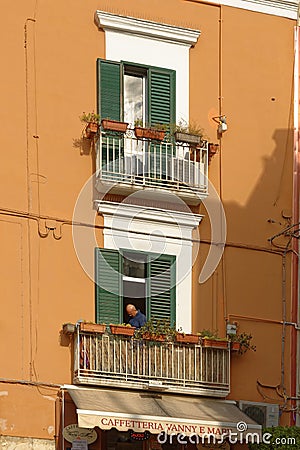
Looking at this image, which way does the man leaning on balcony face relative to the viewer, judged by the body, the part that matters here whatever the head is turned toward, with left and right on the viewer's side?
facing the viewer and to the left of the viewer

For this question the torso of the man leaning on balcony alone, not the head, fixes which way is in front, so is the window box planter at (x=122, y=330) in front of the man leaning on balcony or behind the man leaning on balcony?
in front

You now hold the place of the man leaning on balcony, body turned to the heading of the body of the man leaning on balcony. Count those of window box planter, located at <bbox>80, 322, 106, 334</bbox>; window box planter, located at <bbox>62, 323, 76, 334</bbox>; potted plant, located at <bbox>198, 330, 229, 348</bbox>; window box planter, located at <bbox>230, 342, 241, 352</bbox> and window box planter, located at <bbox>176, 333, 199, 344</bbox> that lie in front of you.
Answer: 2

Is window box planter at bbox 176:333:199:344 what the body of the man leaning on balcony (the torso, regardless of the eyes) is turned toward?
no

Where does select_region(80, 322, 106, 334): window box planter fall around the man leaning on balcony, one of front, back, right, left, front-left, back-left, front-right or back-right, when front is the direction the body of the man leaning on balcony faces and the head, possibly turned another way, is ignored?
front

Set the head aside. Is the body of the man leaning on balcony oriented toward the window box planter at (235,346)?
no
